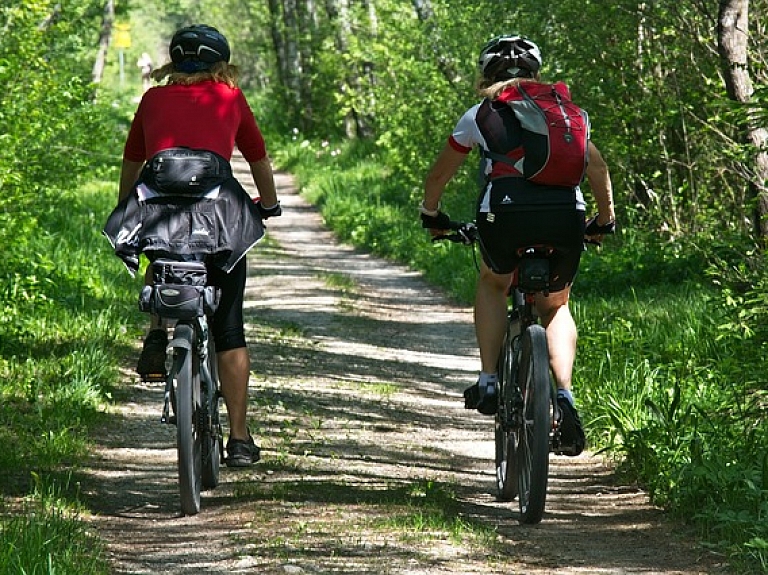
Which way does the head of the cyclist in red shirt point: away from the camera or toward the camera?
away from the camera

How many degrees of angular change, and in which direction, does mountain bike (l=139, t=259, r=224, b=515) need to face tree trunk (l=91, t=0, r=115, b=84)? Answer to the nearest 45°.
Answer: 0° — it already faces it

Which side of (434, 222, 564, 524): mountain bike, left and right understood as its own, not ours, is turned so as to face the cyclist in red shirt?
left

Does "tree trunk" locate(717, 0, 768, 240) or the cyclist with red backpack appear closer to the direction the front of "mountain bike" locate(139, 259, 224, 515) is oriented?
the tree trunk

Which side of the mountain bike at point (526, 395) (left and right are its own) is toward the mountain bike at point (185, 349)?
left

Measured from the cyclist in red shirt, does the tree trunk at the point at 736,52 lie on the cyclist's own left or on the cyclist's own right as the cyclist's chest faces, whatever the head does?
on the cyclist's own right

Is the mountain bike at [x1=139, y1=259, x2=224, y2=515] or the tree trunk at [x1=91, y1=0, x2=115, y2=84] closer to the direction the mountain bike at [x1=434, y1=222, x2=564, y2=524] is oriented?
the tree trunk

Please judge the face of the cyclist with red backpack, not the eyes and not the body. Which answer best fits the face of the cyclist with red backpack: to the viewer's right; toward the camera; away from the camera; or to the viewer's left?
away from the camera

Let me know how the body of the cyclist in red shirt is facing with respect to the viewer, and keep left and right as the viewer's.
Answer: facing away from the viewer

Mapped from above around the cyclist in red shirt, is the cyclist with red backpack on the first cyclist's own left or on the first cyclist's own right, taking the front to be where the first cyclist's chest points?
on the first cyclist's own right

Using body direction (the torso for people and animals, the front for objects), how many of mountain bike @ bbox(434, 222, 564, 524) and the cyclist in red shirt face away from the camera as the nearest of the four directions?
2

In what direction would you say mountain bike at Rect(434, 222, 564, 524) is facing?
away from the camera

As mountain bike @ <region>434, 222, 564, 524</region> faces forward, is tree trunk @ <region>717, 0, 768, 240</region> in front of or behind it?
in front

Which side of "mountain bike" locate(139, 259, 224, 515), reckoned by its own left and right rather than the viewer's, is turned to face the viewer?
back

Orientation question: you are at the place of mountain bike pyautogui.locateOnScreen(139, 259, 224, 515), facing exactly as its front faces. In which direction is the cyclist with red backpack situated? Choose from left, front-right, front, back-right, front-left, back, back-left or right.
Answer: right
